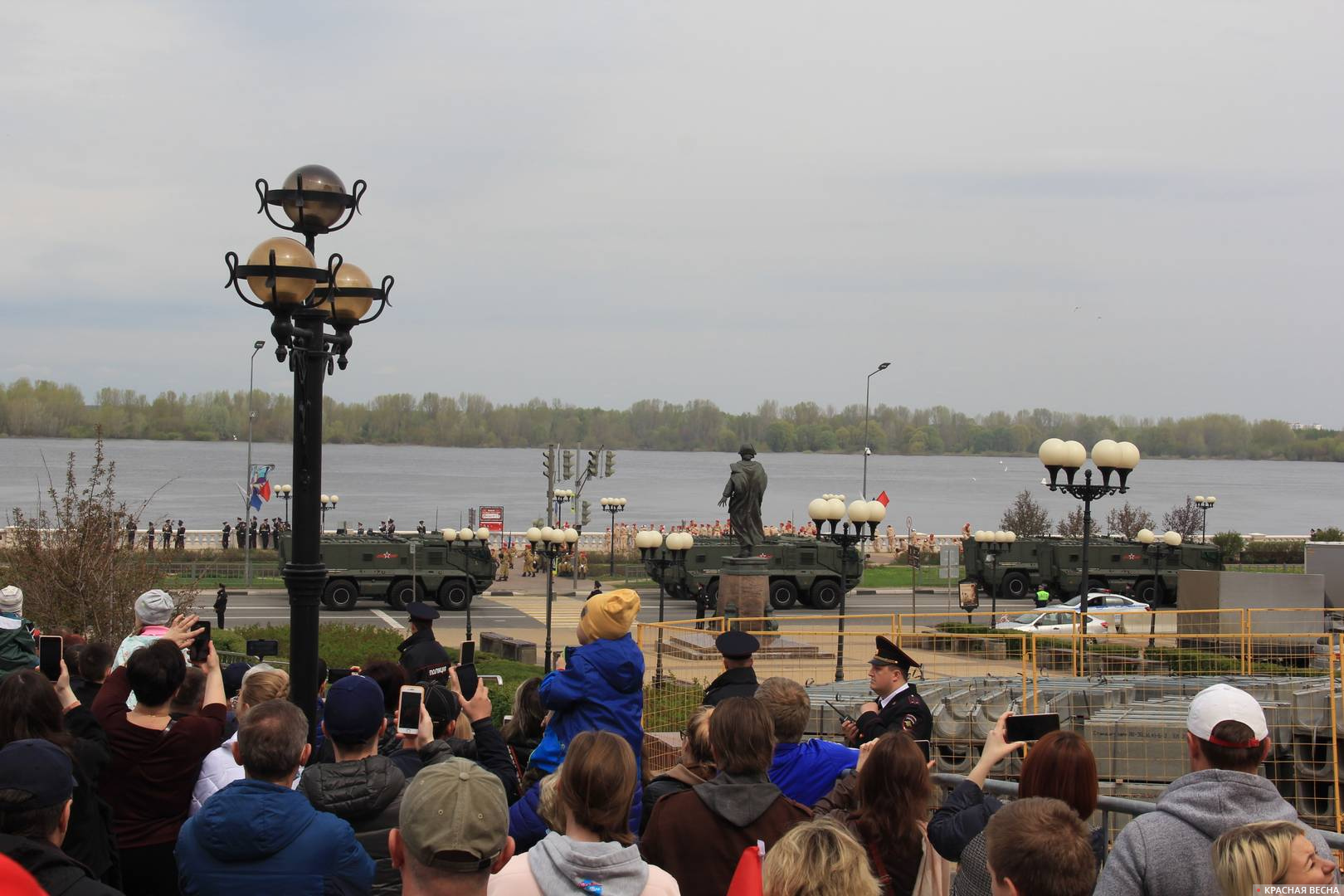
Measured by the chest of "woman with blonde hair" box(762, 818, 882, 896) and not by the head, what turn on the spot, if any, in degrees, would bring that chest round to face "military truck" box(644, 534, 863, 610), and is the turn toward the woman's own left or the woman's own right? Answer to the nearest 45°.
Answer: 0° — they already face it

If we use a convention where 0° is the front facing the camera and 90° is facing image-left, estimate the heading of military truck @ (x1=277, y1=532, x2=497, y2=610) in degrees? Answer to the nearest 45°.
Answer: approximately 270°

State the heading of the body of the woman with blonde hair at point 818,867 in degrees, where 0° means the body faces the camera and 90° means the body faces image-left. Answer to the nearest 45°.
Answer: approximately 180°

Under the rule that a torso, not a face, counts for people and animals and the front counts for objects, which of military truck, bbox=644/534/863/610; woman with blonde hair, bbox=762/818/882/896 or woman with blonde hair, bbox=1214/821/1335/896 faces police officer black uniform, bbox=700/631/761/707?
woman with blonde hair, bbox=762/818/882/896

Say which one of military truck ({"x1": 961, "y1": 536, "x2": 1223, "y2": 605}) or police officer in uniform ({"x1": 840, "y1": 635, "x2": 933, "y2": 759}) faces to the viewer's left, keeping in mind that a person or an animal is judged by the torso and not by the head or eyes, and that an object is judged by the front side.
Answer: the police officer in uniform

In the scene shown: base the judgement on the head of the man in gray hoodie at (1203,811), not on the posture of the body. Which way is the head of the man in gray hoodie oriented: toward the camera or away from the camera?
away from the camera

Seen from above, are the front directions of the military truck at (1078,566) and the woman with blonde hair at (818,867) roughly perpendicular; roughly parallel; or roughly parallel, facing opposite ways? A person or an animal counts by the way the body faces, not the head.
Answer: roughly perpendicular
